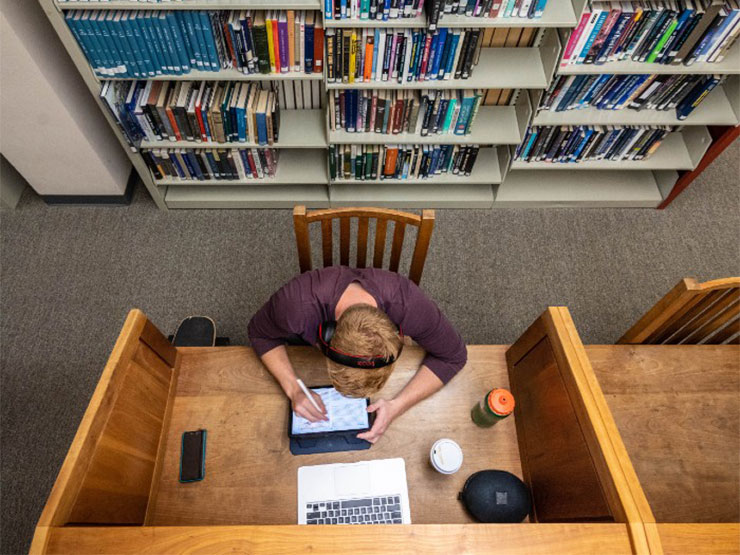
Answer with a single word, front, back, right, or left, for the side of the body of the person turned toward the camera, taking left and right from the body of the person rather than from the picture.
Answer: front

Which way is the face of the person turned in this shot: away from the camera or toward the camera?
toward the camera

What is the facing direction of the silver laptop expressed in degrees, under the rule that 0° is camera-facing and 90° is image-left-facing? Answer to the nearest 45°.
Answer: approximately 180°

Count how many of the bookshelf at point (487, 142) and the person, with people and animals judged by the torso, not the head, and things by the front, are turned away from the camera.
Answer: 0

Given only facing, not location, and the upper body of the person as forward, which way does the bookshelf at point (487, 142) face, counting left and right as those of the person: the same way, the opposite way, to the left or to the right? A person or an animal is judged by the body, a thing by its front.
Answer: the same way

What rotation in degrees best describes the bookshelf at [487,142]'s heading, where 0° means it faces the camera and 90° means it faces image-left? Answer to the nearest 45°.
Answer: approximately 0°

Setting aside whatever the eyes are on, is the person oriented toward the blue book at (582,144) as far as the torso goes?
no
